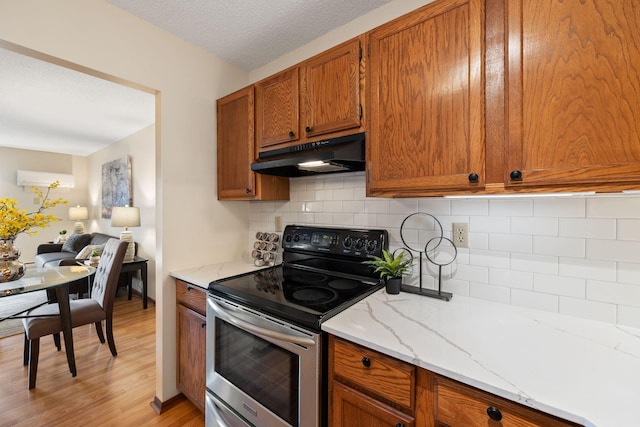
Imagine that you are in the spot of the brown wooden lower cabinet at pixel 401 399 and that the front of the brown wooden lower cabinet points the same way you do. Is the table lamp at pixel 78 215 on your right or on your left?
on your right

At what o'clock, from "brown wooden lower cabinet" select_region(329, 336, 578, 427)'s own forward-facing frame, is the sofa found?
The sofa is roughly at 2 o'clock from the brown wooden lower cabinet.

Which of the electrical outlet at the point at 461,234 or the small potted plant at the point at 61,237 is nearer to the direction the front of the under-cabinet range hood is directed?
the small potted plant

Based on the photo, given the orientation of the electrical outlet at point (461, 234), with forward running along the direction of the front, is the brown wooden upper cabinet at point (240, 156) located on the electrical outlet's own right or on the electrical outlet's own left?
on the electrical outlet's own right

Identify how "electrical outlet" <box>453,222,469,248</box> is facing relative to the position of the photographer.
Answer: facing the viewer

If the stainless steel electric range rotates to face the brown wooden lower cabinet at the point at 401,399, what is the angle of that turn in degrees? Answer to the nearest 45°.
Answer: approximately 90° to its left

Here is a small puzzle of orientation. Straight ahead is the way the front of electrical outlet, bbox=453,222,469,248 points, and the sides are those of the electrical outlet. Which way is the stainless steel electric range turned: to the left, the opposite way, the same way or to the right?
the same way

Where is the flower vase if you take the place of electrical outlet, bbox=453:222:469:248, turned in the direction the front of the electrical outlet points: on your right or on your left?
on your right

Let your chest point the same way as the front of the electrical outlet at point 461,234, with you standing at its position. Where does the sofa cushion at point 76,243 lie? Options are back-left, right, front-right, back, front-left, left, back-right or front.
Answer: right

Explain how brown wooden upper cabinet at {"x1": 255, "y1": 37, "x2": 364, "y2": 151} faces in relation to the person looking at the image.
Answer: facing the viewer and to the left of the viewer

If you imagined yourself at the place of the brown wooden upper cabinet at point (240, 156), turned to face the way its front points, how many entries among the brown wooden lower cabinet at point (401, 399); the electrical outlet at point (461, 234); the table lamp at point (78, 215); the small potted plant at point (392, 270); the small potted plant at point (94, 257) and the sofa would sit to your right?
3

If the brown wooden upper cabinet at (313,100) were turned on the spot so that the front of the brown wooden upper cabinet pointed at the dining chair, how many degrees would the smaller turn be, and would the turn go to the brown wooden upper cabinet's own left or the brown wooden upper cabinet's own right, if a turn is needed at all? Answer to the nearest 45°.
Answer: approximately 90° to the brown wooden upper cabinet's own right

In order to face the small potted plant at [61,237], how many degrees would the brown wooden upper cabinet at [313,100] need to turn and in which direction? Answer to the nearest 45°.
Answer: approximately 90° to its right
